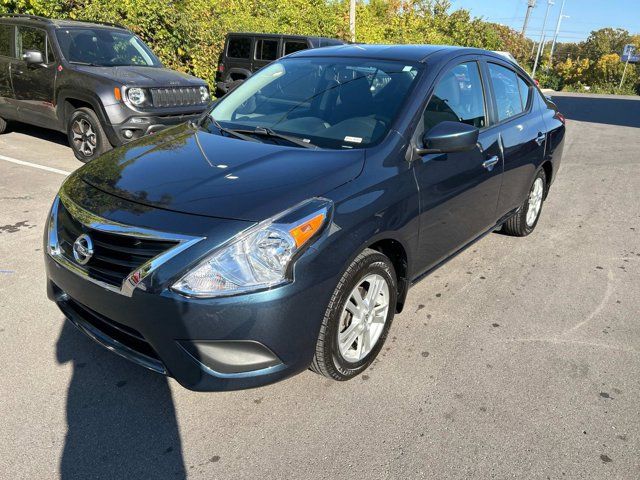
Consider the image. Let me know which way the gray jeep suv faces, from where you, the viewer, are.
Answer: facing the viewer and to the right of the viewer

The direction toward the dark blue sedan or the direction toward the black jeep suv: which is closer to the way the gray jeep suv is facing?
the dark blue sedan

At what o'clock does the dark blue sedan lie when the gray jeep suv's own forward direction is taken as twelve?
The dark blue sedan is roughly at 1 o'clock from the gray jeep suv.

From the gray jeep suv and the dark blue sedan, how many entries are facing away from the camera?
0

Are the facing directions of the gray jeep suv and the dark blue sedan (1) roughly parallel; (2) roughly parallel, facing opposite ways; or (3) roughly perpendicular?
roughly perpendicular

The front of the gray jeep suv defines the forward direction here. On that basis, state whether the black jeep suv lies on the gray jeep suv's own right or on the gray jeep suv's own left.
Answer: on the gray jeep suv's own left

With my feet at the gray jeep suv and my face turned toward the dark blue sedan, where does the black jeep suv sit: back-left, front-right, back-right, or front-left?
back-left

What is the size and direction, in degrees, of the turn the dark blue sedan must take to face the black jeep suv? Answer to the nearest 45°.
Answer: approximately 135° to its right

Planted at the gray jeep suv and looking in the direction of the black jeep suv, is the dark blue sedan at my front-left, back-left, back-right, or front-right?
back-right

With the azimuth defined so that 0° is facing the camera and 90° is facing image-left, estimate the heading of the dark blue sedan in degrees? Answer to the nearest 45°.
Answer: approximately 45°

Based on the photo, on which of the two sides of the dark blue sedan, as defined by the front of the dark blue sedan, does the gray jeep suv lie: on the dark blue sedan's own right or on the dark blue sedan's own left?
on the dark blue sedan's own right
